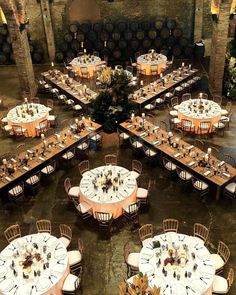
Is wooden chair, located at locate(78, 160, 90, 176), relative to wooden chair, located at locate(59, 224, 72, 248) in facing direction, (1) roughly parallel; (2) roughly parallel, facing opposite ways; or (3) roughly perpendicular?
roughly perpendicular

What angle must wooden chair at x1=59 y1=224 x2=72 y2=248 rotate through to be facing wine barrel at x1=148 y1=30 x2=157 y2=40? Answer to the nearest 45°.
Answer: approximately 180°

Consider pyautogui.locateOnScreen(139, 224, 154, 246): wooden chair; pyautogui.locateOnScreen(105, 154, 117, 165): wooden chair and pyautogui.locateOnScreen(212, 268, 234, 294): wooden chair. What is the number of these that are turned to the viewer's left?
1

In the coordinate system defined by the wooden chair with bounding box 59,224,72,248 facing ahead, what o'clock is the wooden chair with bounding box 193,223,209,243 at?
the wooden chair with bounding box 193,223,209,243 is roughly at 8 o'clock from the wooden chair with bounding box 59,224,72,248.

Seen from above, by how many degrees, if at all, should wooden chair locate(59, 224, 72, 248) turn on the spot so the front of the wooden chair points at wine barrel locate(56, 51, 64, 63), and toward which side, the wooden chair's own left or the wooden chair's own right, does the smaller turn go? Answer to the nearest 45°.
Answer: approximately 135° to the wooden chair's own right

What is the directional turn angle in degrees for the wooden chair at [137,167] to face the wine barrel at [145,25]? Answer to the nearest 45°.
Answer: approximately 135° to its right

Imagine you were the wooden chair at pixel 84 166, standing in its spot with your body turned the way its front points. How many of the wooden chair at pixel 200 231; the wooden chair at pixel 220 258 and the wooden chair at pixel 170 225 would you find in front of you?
3

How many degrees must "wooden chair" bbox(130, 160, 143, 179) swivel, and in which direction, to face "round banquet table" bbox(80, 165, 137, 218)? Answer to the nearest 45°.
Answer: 0° — it already faces it

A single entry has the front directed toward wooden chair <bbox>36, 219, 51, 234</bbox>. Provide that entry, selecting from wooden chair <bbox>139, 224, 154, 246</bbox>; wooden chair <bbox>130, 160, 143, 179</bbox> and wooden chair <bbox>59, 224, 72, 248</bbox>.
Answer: wooden chair <bbox>130, 160, 143, 179</bbox>

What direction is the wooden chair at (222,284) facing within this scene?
to the viewer's left

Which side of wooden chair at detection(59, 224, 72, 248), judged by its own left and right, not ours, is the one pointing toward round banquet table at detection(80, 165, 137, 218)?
back

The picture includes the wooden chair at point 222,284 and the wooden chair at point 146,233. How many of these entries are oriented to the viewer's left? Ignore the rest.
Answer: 1
